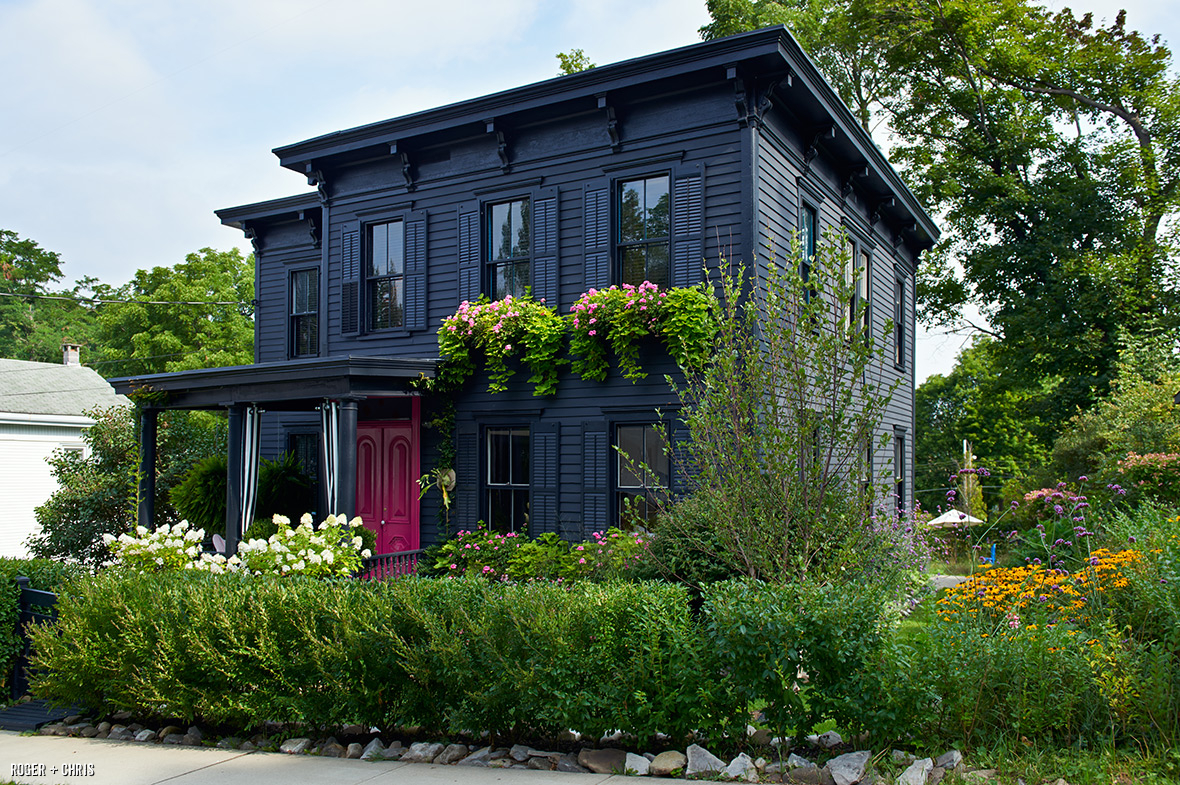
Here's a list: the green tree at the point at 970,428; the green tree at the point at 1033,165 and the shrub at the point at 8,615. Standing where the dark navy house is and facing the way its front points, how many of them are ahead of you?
1

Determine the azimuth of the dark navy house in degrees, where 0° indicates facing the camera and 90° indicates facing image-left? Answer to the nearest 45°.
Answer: approximately 45°

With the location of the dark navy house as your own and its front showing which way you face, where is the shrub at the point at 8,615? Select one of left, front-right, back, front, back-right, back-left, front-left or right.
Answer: front

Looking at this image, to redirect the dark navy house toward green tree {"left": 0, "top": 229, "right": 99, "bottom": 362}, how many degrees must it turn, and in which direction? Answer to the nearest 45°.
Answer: approximately 90° to its right

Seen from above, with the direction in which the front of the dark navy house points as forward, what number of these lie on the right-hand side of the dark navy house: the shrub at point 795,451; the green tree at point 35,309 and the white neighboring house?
2

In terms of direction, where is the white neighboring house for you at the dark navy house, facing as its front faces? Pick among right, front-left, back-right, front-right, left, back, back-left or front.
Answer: right

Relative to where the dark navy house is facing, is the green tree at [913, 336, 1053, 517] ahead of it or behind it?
behind

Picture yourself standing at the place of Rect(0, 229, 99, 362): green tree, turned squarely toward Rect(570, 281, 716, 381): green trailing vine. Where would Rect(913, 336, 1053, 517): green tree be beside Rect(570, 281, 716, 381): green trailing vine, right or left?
left

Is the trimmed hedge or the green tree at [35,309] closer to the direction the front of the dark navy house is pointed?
the trimmed hedge

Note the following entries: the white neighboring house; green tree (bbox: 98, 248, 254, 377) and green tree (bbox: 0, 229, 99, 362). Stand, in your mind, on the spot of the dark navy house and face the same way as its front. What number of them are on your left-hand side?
0

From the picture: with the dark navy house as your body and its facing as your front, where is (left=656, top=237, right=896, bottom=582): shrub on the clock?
The shrub is roughly at 10 o'clock from the dark navy house.

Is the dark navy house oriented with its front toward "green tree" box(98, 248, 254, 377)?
no

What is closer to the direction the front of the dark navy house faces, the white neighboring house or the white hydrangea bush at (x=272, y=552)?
the white hydrangea bush

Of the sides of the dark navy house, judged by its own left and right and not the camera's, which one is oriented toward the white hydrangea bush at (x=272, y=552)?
front

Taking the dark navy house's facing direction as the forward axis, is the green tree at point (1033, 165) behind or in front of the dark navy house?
behind
